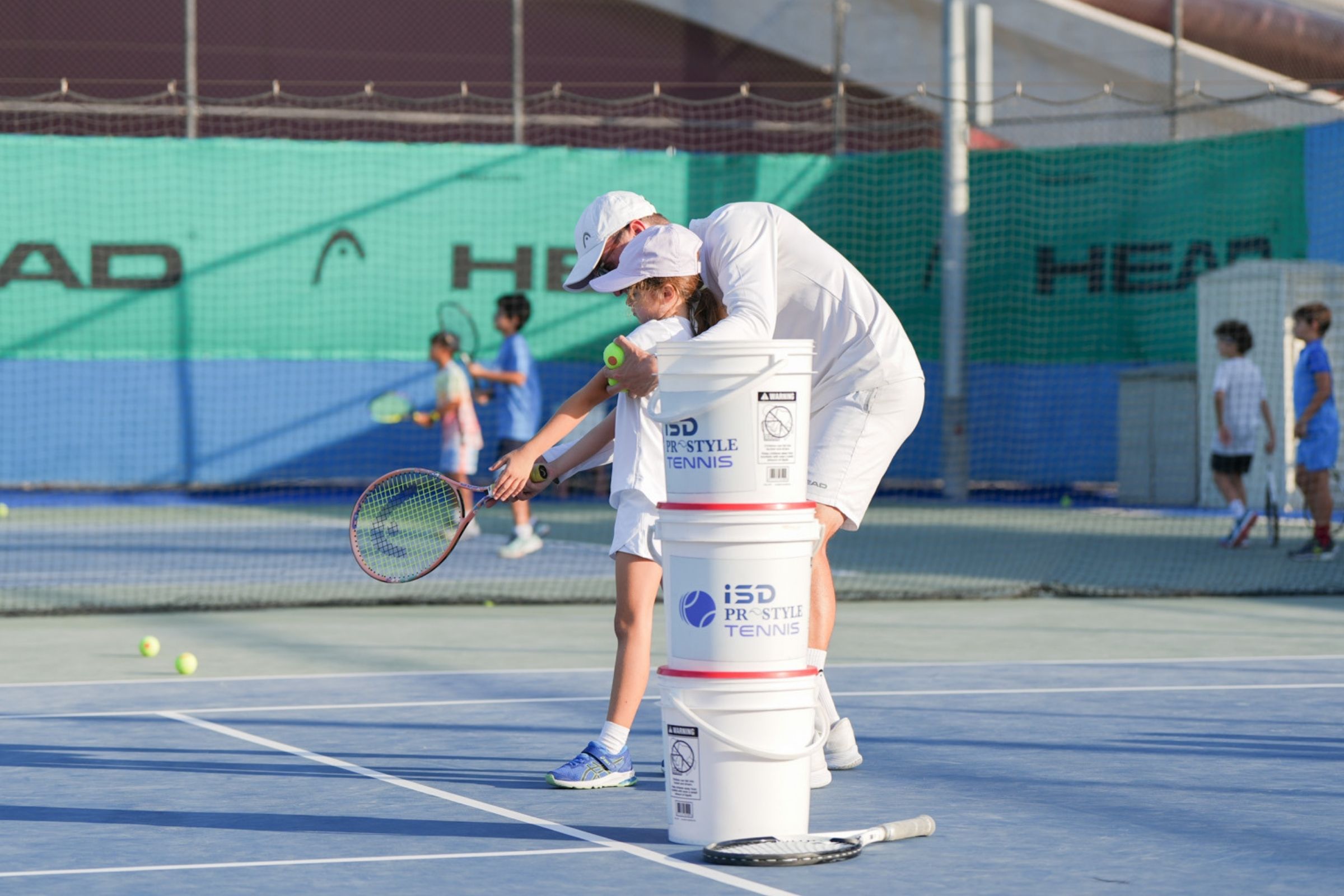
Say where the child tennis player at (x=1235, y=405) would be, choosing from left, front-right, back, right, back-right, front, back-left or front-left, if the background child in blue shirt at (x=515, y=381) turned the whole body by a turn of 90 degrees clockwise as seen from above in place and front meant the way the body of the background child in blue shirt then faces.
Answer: right

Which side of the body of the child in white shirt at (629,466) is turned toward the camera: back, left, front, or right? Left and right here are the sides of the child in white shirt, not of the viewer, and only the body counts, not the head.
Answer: left

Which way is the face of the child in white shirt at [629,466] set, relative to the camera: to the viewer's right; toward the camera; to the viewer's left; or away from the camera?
to the viewer's left

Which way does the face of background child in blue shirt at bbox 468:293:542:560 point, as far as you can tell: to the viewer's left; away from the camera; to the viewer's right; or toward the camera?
to the viewer's left

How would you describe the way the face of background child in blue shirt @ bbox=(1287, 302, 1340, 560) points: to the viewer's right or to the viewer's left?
to the viewer's left

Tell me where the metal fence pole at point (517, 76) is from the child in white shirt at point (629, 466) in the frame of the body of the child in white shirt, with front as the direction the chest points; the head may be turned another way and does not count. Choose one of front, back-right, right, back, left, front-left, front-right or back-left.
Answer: right

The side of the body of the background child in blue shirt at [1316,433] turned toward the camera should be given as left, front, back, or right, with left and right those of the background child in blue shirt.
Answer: left

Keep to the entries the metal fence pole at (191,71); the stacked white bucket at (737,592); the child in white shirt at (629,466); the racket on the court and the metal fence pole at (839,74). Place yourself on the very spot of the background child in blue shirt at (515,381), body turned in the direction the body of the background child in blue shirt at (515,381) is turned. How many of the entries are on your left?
3

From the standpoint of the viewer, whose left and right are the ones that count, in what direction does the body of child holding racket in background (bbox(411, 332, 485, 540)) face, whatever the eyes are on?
facing to the left of the viewer

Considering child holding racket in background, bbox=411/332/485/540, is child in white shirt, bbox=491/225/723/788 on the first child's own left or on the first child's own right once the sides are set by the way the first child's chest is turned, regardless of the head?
on the first child's own left

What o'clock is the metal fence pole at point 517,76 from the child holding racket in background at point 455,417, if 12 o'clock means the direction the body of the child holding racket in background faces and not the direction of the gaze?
The metal fence pole is roughly at 3 o'clock from the child holding racket in background.

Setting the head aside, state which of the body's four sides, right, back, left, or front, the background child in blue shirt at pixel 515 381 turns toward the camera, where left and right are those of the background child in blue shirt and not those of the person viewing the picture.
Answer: left

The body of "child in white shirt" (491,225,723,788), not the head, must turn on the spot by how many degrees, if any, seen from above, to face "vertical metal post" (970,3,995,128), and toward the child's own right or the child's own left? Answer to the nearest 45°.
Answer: approximately 90° to the child's own right

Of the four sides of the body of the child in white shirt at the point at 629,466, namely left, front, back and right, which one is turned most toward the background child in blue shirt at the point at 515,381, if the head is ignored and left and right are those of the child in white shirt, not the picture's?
right
